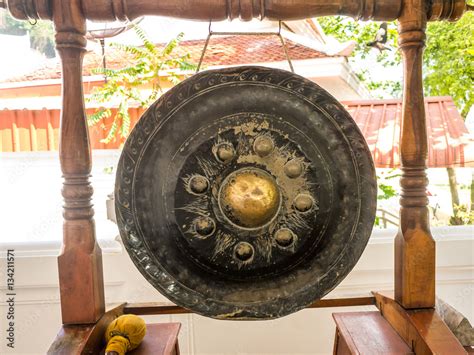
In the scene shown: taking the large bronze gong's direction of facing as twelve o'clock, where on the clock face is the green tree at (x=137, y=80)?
The green tree is roughly at 5 o'clock from the large bronze gong.

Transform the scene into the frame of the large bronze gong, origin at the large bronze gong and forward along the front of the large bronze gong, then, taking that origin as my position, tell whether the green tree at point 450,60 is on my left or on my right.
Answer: on my left

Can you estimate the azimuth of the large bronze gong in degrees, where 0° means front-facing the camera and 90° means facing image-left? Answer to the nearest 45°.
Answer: approximately 0°

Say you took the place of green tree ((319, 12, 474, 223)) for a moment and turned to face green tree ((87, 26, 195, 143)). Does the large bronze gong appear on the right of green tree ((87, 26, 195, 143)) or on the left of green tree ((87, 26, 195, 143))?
left
